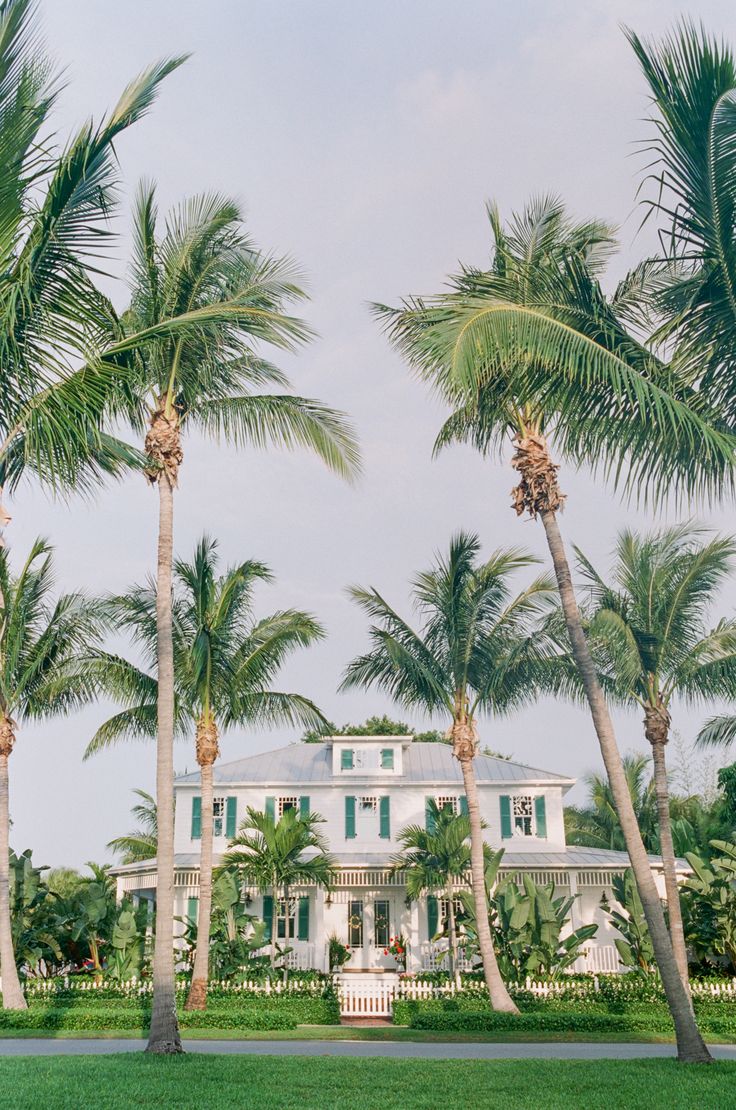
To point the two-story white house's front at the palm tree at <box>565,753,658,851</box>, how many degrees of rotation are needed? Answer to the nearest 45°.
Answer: approximately 135° to its left

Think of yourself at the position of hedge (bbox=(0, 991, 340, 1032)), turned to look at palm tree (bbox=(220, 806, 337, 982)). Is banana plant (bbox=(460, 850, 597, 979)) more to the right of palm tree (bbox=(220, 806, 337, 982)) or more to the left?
right

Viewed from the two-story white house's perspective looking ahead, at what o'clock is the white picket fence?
The white picket fence is roughly at 12 o'clock from the two-story white house.

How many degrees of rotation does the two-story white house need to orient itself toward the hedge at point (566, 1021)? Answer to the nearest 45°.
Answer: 0° — it already faces it

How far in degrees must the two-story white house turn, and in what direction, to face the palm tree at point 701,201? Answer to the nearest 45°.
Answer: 0° — it already faces it

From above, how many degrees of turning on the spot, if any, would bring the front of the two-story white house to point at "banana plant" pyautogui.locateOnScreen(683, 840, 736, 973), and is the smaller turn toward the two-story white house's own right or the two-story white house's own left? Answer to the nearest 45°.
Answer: approximately 45° to the two-story white house's own left

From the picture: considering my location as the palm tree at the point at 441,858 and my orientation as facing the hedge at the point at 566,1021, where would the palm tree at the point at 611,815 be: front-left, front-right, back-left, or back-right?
back-left

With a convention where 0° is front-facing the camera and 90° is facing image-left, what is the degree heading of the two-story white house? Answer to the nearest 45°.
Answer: approximately 0°
